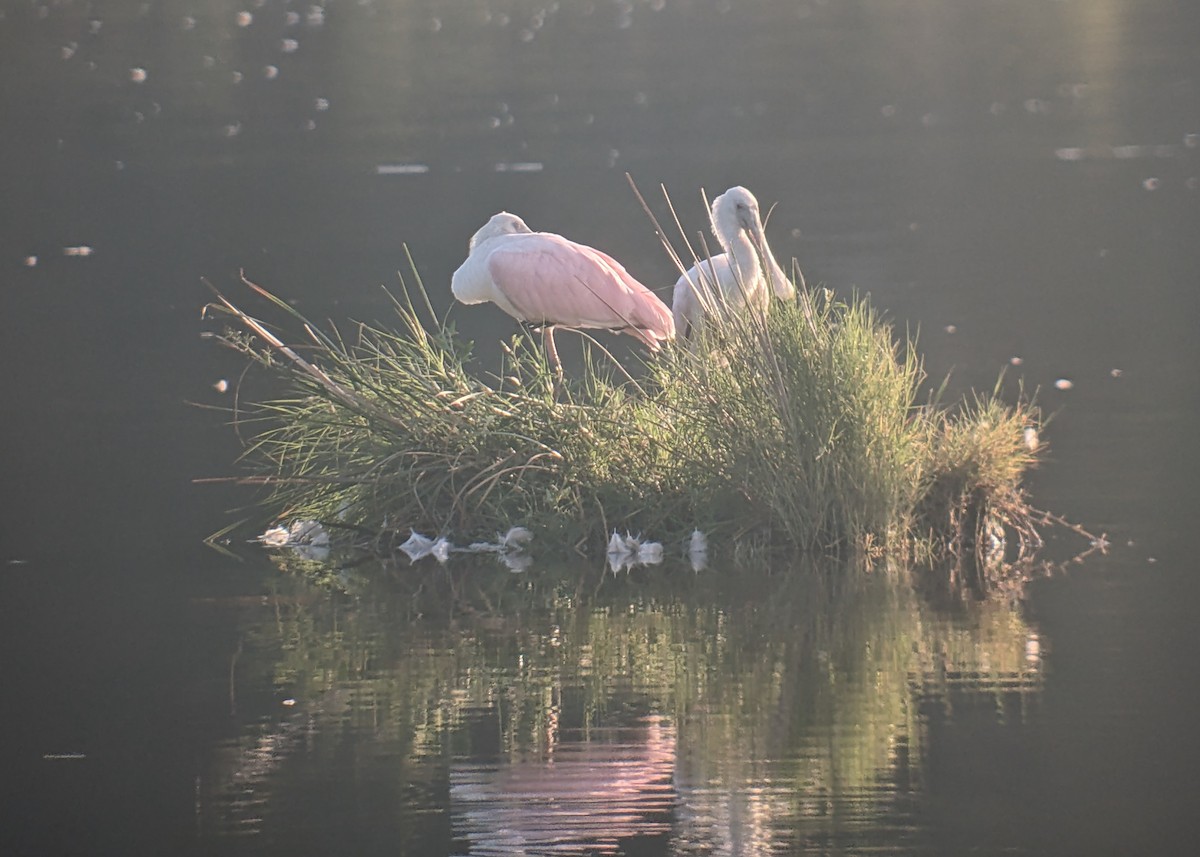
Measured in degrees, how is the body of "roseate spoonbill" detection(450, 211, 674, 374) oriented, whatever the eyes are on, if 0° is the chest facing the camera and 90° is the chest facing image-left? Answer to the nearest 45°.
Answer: approximately 90°

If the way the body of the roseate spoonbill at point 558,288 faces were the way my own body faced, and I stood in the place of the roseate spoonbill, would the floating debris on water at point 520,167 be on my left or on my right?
on my right

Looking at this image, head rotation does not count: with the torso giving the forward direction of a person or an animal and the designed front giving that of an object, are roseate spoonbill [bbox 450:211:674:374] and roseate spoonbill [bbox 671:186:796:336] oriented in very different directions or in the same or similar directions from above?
very different directions
